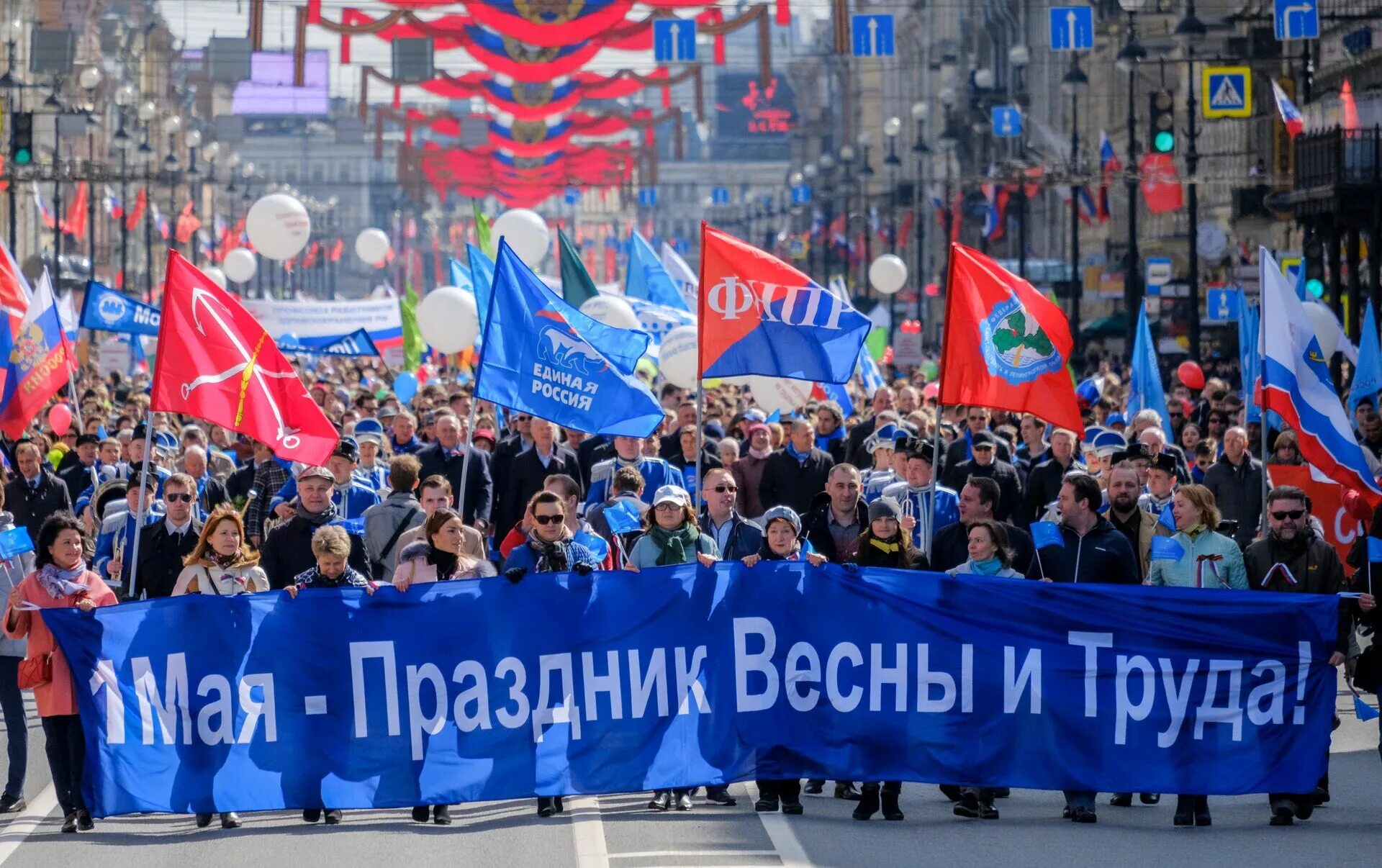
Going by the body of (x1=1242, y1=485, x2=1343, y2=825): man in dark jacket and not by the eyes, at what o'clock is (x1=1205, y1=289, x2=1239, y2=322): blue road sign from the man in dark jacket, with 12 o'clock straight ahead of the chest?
The blue road sign is roughly at 6 o'clock from the man in dark jacket.

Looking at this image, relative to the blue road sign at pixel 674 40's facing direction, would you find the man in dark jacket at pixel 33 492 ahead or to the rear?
ahead

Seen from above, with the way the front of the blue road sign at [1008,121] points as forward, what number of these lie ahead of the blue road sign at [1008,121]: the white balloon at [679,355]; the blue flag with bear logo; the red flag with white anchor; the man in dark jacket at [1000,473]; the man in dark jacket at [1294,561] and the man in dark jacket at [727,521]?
6
